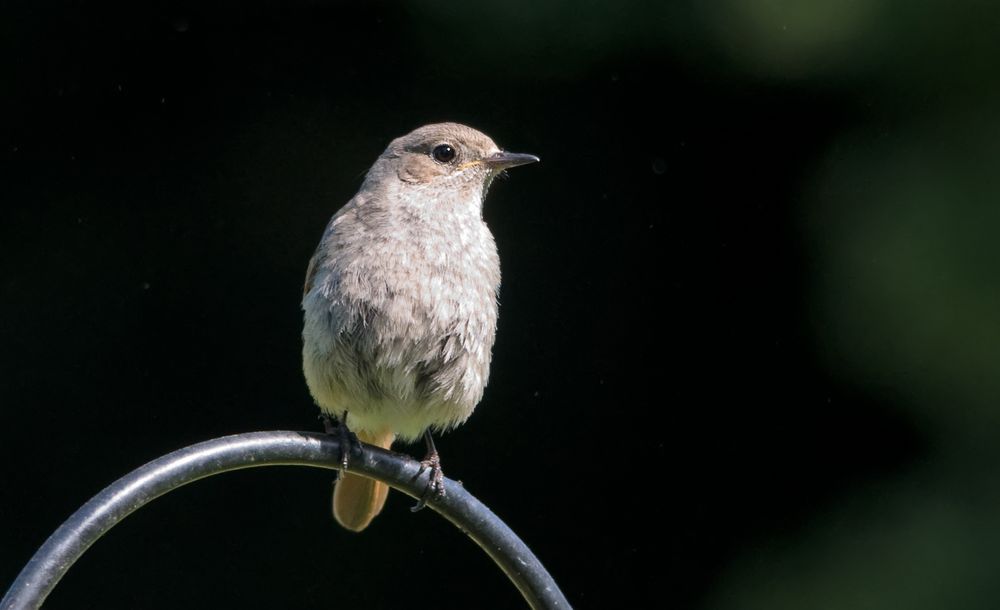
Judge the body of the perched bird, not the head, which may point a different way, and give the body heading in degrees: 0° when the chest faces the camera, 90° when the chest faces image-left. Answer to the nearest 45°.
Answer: approximately 315°
